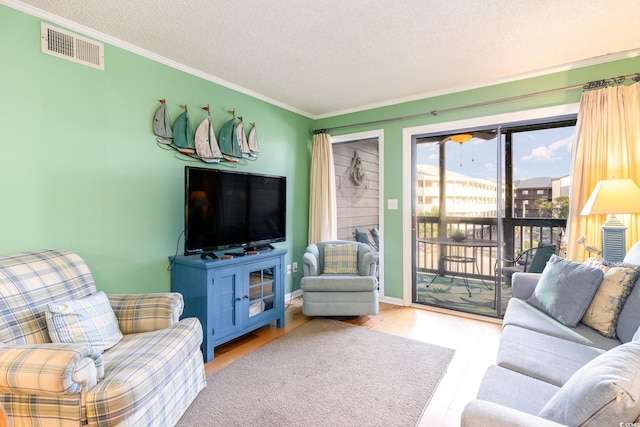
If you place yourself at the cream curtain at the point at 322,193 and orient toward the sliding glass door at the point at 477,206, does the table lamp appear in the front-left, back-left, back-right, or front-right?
front-right

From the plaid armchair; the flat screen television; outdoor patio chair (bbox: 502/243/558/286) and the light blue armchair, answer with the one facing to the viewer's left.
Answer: the outdoor patio chair

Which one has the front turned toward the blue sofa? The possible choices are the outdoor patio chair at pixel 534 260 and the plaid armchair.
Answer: the plaid armchair

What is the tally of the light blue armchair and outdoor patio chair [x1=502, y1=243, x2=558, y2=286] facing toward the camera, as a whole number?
1

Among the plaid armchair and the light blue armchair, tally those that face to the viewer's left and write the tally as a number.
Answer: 0

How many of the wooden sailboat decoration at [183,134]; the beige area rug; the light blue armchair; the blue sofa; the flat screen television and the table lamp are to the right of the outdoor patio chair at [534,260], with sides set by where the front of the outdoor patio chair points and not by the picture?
0

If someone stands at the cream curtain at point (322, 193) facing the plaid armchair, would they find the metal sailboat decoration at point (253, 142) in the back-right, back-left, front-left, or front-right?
front-right

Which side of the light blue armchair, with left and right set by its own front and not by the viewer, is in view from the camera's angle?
front

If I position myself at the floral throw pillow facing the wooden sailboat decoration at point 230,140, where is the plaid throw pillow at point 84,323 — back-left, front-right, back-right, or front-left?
front-left

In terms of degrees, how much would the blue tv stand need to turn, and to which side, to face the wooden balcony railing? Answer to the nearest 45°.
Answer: approximately 45° to its left

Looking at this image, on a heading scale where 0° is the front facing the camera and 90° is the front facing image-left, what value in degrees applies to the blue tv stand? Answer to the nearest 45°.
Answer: approximately 315°

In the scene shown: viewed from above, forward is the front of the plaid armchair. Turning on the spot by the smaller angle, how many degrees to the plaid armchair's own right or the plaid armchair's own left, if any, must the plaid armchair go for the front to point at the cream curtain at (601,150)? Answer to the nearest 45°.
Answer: approximately 45° to the plaid armchair's own left

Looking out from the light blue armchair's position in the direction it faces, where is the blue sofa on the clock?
The blue sofa is roughly at 11 o'clock from the light blue armchair.

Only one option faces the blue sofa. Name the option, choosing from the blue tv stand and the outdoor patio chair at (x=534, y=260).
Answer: the blue tv stand

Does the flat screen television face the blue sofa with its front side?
yes

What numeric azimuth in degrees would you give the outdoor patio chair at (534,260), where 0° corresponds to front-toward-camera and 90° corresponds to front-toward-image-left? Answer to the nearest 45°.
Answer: approximately 90°

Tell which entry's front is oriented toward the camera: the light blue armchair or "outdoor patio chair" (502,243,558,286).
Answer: the light blue armchair

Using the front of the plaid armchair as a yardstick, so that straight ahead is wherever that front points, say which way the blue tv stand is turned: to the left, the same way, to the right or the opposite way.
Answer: the same way

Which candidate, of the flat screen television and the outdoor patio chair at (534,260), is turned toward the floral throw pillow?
the flat screen television

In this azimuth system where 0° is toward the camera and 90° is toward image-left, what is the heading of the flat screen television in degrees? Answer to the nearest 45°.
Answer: approximately 315°
